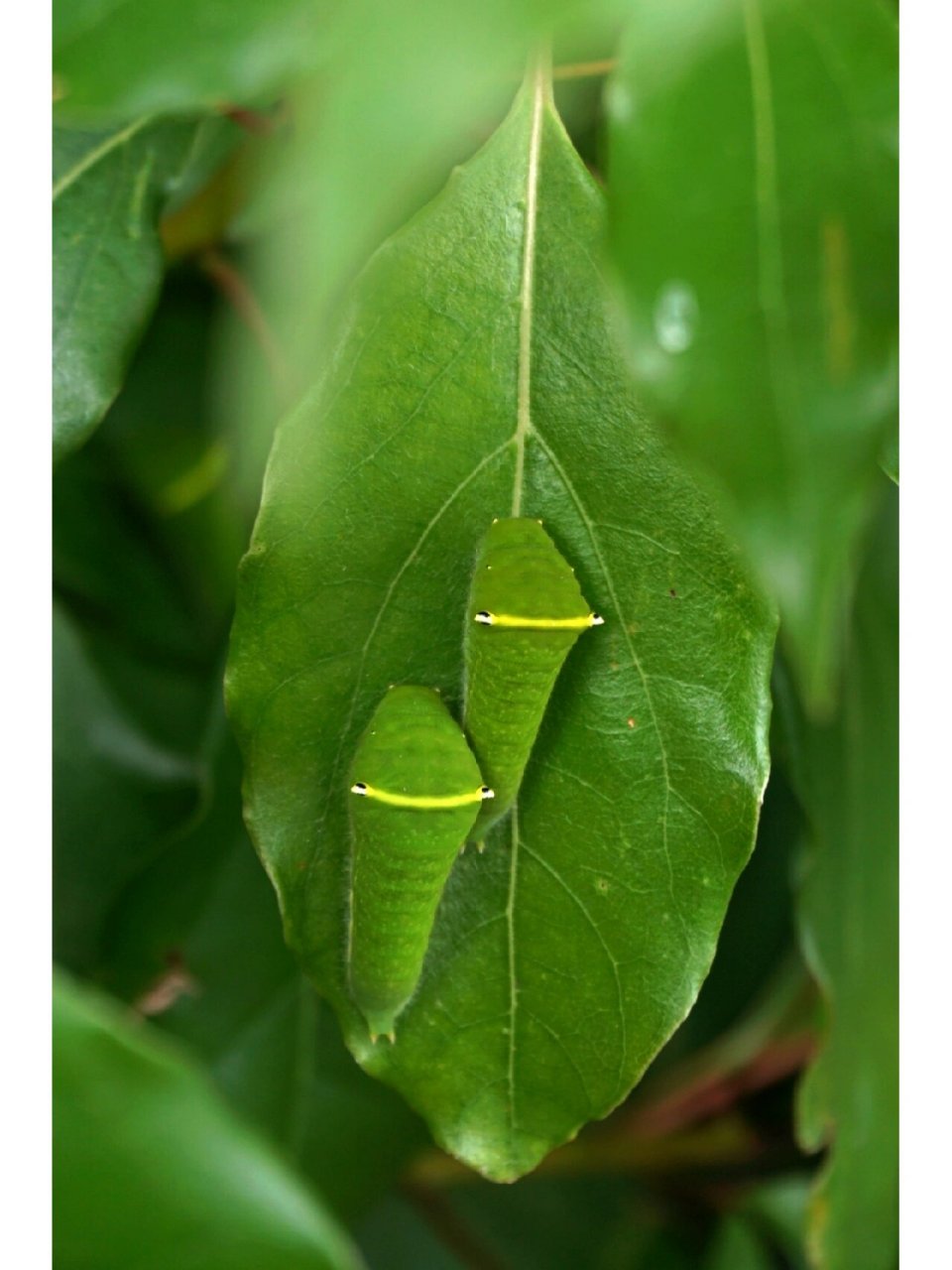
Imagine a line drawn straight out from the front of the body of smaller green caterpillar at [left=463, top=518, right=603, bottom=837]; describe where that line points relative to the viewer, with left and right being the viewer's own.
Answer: facing away from the viewer

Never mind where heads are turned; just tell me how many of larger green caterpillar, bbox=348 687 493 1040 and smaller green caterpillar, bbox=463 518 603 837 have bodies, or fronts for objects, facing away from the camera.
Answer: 2

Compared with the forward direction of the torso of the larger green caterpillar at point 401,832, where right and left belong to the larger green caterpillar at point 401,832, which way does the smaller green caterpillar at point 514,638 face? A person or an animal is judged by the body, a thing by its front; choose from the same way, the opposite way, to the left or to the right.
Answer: the same way

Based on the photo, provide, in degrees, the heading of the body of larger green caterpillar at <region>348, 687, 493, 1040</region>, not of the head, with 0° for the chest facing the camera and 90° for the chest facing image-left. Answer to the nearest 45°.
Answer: approximately 180°
